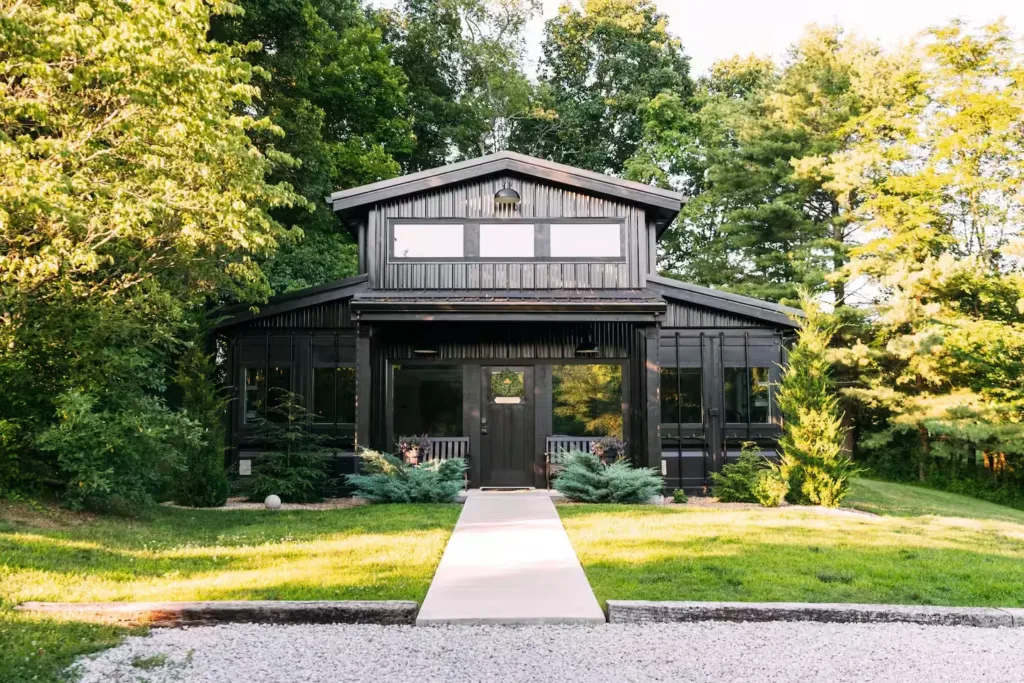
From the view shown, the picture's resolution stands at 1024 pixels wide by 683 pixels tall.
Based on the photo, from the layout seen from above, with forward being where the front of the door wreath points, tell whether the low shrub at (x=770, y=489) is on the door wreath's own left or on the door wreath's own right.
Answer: on the door wreath's own left

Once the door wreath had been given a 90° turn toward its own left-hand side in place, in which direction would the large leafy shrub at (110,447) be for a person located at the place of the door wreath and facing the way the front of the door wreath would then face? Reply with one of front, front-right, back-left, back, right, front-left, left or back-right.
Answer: back-right

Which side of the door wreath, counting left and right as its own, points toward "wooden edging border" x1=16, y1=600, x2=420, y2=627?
front

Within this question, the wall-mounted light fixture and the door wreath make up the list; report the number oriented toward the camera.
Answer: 2

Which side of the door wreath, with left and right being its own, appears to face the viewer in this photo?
front

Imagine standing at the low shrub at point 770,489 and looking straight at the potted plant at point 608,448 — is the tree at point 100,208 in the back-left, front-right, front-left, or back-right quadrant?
front-left

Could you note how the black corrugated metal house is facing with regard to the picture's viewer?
facing the viewer

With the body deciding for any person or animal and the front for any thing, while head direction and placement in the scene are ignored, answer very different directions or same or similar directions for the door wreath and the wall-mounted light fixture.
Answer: same or similar directions

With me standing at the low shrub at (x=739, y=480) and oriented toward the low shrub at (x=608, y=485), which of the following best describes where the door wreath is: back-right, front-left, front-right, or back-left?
front-right

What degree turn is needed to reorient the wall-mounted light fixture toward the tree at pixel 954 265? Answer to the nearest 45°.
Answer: approximately 135° to its left

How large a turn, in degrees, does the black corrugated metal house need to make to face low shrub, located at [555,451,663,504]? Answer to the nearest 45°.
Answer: approximately 45° to its left

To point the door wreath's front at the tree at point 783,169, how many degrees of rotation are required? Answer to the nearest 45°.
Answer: approximately 135° to its left

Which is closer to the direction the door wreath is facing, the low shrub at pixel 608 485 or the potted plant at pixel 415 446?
the low shrub

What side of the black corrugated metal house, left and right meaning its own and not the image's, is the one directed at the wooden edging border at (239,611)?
front
